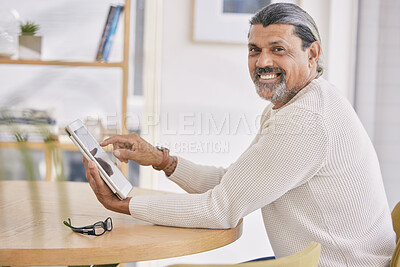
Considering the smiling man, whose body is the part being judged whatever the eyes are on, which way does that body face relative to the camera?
to the viewer's left

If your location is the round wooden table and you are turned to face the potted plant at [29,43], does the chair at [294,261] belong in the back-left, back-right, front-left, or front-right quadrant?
back-right

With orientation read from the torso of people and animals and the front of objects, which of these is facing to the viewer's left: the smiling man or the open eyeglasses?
the smiling man
